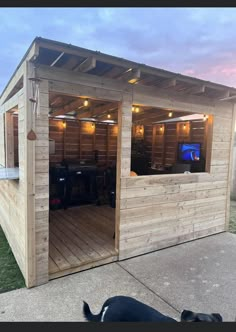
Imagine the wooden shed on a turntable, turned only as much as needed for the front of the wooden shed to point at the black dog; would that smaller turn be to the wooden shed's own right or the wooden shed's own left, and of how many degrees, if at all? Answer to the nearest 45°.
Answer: approximately 45° to the wooden shed's own right
